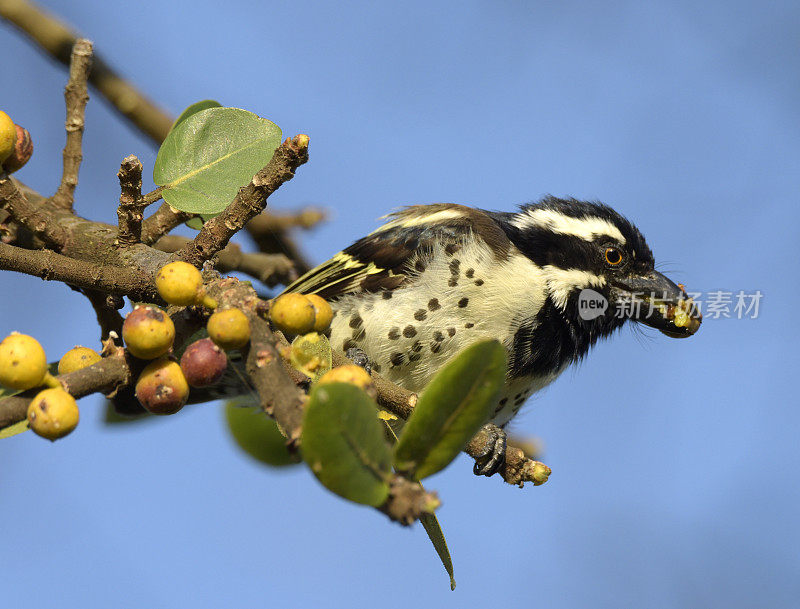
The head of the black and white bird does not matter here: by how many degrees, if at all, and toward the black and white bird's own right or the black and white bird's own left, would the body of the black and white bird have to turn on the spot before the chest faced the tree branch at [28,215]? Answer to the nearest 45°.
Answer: approximately 135° to the black and white bird's own right

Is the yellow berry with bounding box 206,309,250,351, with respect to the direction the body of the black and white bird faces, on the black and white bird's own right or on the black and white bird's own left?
on the black and white bird's own right

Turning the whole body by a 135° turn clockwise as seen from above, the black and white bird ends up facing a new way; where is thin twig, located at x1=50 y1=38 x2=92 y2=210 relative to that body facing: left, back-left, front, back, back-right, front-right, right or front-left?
front

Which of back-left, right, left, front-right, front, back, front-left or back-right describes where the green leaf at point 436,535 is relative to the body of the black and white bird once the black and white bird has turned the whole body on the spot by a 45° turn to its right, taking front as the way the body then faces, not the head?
front-right

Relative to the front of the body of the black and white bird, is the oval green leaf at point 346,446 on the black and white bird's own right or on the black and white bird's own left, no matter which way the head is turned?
on the black and white bird's own right

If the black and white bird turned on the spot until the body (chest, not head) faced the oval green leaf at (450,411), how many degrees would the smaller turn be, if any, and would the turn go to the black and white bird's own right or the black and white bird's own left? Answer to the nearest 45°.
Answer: approximately 90° to the black and white bird's own right

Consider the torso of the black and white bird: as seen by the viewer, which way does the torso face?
to the viewer's right

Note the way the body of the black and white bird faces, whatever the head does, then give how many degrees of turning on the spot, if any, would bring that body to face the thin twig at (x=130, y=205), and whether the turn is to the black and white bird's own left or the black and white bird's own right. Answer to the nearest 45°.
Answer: approximately 135° to the black and white bird's own right

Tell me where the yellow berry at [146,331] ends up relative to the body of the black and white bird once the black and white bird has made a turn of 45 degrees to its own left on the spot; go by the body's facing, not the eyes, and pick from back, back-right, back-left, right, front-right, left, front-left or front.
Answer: back-left

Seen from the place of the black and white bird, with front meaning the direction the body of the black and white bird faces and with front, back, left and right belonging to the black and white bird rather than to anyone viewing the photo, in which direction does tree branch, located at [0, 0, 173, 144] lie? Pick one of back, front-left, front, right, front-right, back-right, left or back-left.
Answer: back
